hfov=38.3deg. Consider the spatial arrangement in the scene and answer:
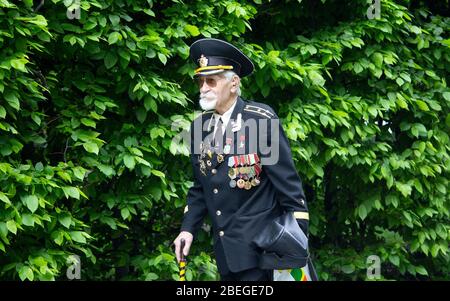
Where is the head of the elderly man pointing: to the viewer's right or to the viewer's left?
to the viewer's left

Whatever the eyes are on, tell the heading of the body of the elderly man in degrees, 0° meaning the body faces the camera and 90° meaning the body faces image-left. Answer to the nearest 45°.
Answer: approximately 45°
